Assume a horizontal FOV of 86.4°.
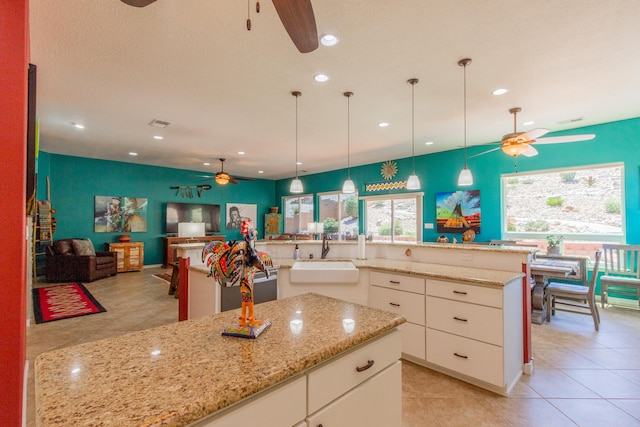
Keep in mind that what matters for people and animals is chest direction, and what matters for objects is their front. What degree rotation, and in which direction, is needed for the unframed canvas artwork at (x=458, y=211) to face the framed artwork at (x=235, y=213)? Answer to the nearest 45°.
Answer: approximately 90° to its right

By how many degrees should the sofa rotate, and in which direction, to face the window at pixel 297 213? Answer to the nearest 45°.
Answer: approximately 45° to its left

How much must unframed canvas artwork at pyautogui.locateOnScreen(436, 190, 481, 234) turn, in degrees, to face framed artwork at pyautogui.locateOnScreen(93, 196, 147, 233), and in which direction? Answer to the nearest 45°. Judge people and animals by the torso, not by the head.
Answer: approximately 90° to its right

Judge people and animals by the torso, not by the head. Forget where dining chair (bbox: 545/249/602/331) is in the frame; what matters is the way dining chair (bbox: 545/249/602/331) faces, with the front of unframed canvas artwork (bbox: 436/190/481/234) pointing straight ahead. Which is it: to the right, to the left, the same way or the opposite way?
to the right

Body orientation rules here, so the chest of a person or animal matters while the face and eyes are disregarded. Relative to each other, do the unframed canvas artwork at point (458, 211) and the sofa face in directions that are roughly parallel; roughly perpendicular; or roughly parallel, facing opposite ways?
roughly perpendicular

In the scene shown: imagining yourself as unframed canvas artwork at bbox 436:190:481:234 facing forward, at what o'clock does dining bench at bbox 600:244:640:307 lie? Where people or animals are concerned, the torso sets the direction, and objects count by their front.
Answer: The dining bench is roughly at 10 o'clock from the unframed canvas artwork.

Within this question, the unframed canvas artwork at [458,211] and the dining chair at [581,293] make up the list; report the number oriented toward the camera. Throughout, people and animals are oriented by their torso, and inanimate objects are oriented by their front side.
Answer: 1

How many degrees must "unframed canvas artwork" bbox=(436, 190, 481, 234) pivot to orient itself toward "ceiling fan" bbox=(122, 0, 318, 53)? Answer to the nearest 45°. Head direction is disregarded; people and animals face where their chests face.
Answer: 0° — it already faces it

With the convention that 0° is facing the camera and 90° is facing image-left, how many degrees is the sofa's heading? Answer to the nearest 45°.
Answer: approximately 315°

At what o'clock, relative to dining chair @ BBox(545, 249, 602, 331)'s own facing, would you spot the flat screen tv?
The flat screen tv is roughly at 12 o'clock from the dining chair.

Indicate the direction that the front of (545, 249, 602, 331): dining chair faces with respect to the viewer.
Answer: facing to the left of the viewer

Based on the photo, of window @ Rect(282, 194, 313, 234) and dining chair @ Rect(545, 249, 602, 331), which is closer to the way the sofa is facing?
the dining chair

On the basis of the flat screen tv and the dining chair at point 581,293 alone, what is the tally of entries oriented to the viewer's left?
1
